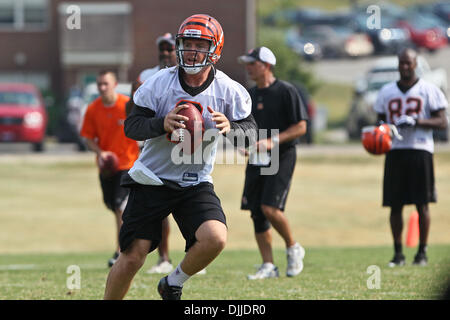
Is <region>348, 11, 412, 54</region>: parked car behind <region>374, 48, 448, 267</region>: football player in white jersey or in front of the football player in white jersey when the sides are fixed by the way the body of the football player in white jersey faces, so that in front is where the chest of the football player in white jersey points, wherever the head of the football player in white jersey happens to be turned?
behind

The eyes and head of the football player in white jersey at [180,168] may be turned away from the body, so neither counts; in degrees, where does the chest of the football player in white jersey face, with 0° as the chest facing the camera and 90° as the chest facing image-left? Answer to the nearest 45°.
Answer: approximately 0°

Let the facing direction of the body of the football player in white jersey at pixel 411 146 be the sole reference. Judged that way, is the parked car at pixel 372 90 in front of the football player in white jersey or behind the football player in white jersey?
behind

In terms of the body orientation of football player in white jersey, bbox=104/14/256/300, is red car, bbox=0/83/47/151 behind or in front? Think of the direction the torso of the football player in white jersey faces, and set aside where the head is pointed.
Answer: behind

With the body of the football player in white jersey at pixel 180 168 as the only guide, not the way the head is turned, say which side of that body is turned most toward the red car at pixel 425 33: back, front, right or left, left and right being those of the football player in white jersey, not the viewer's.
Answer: back

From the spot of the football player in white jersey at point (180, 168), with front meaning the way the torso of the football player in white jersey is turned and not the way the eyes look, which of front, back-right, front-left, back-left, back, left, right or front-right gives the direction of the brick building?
back

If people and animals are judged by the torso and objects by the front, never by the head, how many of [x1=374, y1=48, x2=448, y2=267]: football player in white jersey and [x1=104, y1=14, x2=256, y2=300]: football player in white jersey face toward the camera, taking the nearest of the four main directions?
2

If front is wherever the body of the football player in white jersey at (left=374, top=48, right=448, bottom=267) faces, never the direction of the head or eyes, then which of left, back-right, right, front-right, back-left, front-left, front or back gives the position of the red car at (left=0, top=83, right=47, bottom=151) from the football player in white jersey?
back-right

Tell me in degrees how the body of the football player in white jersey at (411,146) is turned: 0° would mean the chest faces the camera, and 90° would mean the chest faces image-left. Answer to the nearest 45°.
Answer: approximately 0°

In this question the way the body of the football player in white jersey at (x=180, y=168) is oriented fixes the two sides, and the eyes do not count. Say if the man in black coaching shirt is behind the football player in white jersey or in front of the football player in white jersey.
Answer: behind

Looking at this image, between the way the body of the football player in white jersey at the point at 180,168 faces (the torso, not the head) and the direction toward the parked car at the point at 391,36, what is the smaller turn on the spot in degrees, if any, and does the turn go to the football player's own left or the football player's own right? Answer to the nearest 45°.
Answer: approximately 180°
